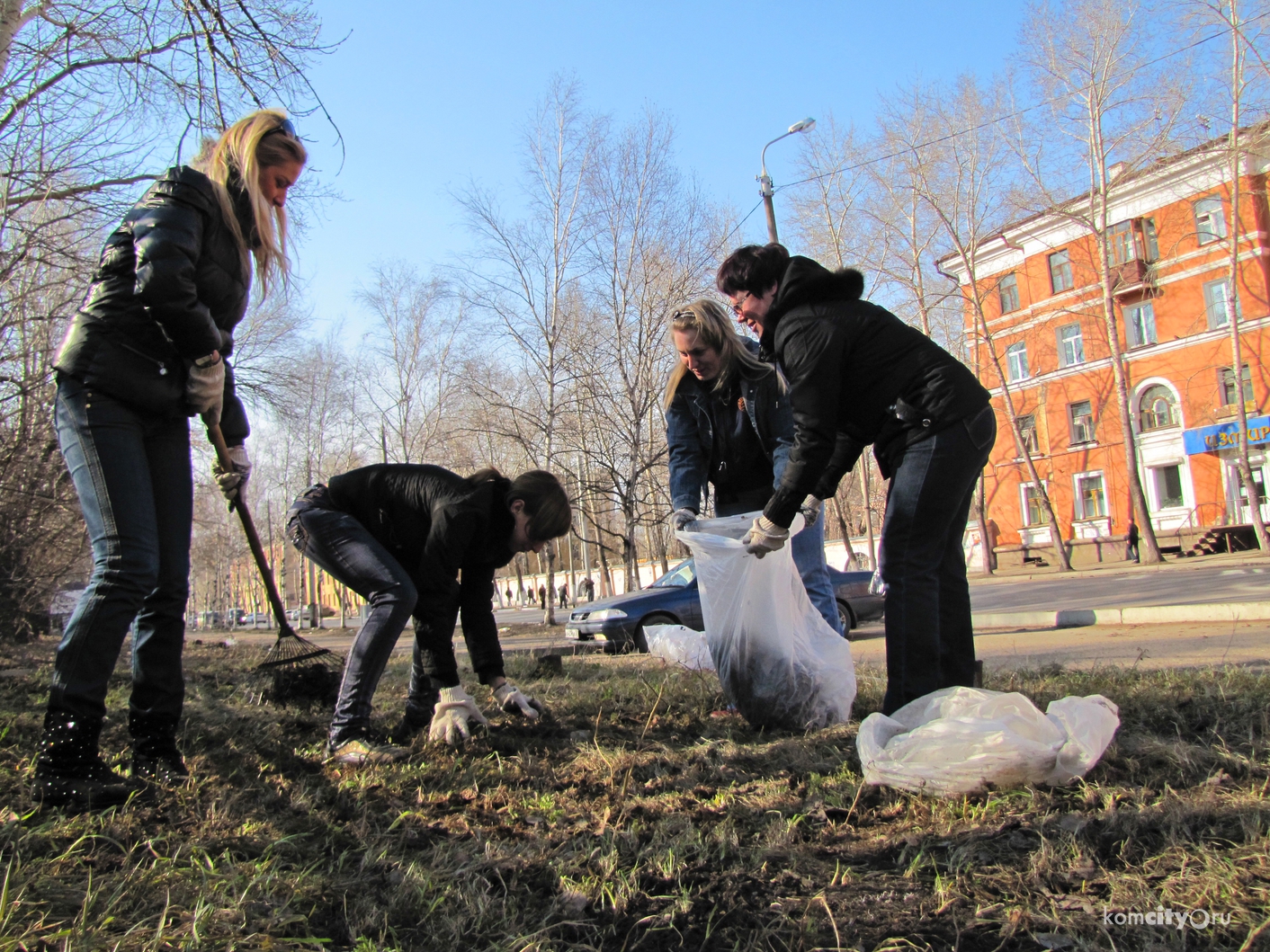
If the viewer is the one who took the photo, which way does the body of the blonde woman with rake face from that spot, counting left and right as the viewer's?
facing to the right of the viewer

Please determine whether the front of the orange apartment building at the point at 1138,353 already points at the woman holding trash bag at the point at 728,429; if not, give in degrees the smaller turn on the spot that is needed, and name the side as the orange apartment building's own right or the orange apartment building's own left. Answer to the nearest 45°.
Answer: approximately 45° to the orange apartment building's own left

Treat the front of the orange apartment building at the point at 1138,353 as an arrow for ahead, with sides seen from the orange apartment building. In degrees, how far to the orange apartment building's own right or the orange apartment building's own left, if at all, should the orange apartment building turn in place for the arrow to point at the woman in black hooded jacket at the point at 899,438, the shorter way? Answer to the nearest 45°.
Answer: approximately 45° to the orange apartment building's own left

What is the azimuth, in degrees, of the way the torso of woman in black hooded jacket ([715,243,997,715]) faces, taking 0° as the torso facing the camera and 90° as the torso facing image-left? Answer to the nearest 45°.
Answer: approximately 90°

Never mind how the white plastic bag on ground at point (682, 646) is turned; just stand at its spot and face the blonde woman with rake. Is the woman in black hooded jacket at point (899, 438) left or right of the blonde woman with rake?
left

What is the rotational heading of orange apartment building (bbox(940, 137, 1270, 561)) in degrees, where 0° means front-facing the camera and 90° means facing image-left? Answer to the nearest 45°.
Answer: approximately 45°

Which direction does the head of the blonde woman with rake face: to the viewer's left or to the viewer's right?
to the viewer's right

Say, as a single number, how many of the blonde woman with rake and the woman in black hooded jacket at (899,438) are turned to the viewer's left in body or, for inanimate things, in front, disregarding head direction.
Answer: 1

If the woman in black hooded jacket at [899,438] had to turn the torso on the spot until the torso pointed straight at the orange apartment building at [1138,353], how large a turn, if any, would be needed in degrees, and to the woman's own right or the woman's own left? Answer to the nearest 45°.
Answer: approximately 90° to the woman's own right

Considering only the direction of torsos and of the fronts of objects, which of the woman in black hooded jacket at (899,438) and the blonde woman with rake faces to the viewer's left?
the woman in black hooded jacket
